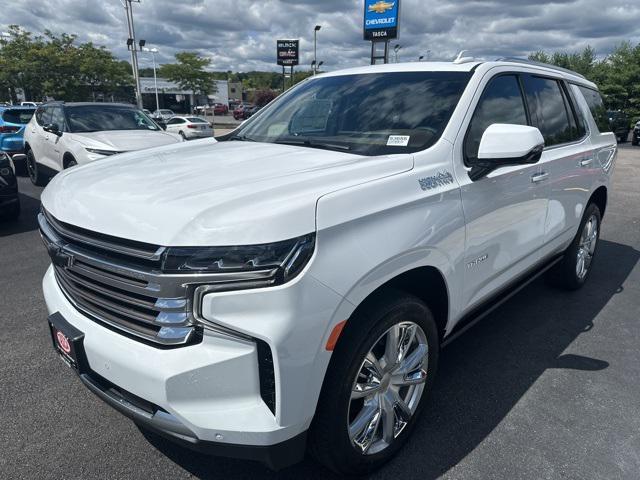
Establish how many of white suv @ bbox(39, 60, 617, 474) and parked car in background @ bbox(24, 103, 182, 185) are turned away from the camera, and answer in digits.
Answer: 0

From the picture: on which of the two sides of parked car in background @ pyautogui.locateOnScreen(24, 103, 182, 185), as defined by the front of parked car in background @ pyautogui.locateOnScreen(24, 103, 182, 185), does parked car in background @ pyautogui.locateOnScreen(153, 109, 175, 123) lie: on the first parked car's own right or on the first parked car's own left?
on the first parked car's own left

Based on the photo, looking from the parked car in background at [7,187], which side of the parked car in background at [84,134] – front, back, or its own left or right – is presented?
right

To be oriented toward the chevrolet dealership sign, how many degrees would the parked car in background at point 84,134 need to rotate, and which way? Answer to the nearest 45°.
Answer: approximately 90° to its left

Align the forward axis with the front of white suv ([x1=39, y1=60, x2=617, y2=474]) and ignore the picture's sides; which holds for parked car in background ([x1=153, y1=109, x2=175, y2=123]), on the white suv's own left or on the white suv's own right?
on the white suv's own right

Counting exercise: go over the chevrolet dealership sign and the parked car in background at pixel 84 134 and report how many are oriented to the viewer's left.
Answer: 0

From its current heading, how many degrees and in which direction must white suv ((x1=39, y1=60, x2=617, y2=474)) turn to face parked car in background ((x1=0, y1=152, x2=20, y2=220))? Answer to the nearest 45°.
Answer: approximately 90° to its right

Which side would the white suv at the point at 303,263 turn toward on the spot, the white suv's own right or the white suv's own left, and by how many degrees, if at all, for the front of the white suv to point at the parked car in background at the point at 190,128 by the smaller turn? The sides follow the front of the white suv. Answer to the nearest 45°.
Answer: approximately 135° to the white suv's own right

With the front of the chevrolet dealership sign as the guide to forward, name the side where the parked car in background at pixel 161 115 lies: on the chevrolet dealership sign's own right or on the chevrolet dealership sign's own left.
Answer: on the chevrolet dealership sign's own right

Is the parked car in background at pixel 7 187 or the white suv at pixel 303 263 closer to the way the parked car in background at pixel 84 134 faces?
the white suv

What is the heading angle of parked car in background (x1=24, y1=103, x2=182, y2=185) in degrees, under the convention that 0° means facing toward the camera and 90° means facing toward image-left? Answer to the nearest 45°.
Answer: approximately 315°

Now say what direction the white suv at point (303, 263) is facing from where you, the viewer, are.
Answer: facing the viewer and to the left of the viewer

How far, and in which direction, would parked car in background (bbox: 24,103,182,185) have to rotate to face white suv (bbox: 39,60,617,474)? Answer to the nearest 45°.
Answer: approximately 45° to its right

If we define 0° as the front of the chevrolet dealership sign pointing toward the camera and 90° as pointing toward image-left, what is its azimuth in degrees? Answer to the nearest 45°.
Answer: approximately 0°
